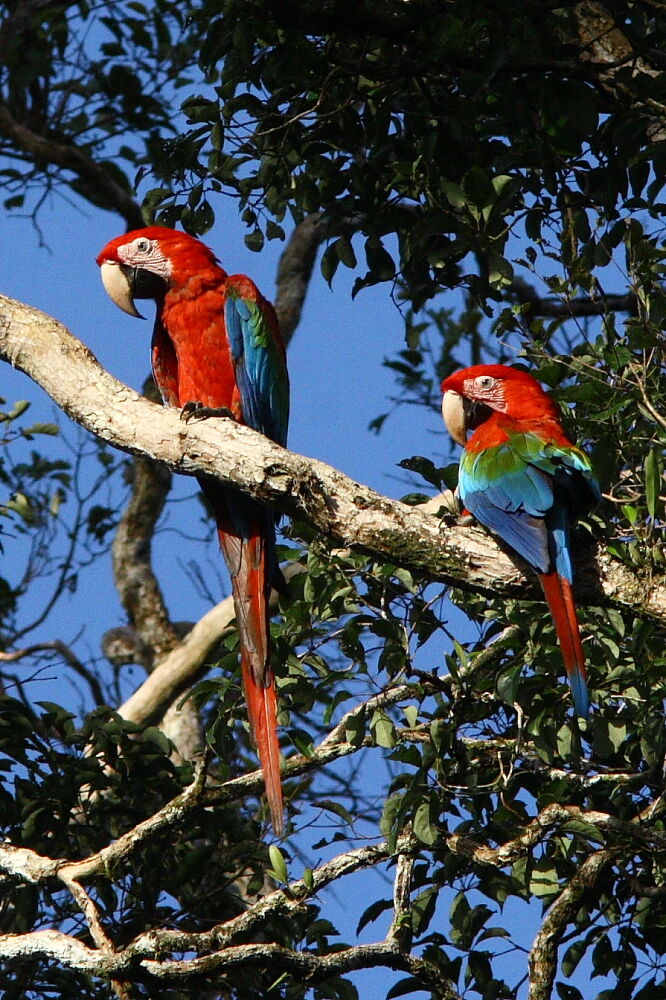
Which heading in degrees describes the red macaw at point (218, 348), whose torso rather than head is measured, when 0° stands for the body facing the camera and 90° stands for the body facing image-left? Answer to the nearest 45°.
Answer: approximately 45°

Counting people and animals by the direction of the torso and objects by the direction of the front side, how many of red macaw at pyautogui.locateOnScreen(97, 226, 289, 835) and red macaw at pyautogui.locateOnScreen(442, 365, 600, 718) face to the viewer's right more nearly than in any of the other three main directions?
0

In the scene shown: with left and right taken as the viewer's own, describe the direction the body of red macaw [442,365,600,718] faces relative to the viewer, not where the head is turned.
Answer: facing away from the viewer and to the left of the viewer
